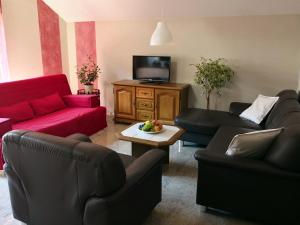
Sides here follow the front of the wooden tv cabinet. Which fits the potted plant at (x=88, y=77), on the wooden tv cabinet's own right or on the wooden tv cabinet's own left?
on the wooden tv cabinet's own right

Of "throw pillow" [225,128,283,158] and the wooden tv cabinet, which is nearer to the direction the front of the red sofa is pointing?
the throw pillow

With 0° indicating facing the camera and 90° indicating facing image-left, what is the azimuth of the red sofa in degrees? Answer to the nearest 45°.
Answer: approximately 315°

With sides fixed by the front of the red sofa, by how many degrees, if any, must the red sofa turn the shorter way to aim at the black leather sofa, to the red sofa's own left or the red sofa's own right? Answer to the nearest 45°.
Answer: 0° — it already faces it

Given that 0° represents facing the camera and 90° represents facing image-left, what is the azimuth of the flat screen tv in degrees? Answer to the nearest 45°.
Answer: approximately 0°

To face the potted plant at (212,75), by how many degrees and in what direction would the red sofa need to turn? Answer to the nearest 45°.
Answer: approximately 45° to its left

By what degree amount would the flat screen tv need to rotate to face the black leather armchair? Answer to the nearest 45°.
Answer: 0° — it already faces it

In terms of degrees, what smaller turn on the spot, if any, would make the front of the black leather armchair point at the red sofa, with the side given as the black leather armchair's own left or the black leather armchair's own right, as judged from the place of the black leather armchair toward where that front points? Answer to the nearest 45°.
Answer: approximately 45° to the black leather armchair's own left

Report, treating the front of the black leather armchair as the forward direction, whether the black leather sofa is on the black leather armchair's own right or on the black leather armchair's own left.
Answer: on the black leather armchair's own right

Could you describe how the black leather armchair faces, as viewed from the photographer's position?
facing away from the viewer and to the right of the viewer
